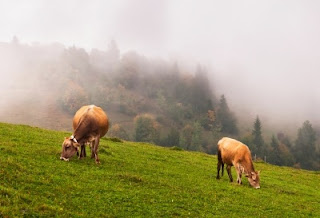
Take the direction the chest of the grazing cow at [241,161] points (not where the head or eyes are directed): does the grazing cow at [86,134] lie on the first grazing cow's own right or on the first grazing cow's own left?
on the first grazing cow's own right

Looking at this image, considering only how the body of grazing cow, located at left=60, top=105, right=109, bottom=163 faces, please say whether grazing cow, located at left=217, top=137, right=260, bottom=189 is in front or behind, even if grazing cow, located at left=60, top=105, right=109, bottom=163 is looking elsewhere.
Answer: behind

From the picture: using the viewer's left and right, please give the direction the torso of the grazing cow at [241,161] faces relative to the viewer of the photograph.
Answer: facing the viewer and to the right of the viewer

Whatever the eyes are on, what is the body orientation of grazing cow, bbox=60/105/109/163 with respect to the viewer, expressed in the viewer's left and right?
facing the viewer and to the left of the viewer

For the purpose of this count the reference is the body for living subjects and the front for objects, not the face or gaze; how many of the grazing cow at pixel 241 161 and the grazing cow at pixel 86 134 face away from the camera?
0
